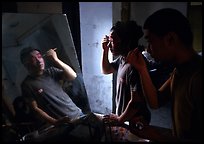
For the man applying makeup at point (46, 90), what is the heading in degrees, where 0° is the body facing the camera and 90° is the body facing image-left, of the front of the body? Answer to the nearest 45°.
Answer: approximately 315°
